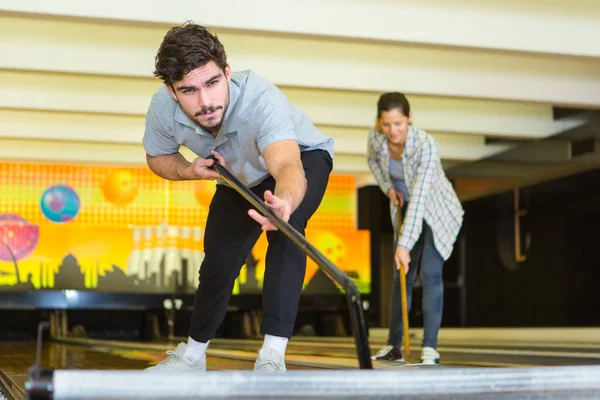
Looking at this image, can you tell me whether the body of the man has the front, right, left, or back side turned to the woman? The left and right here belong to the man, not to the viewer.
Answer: back

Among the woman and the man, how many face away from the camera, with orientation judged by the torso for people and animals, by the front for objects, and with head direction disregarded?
0

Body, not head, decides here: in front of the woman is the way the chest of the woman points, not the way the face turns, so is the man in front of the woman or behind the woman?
in front

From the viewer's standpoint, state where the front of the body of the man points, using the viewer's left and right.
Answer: facing the viewer and to the left of the viewer
